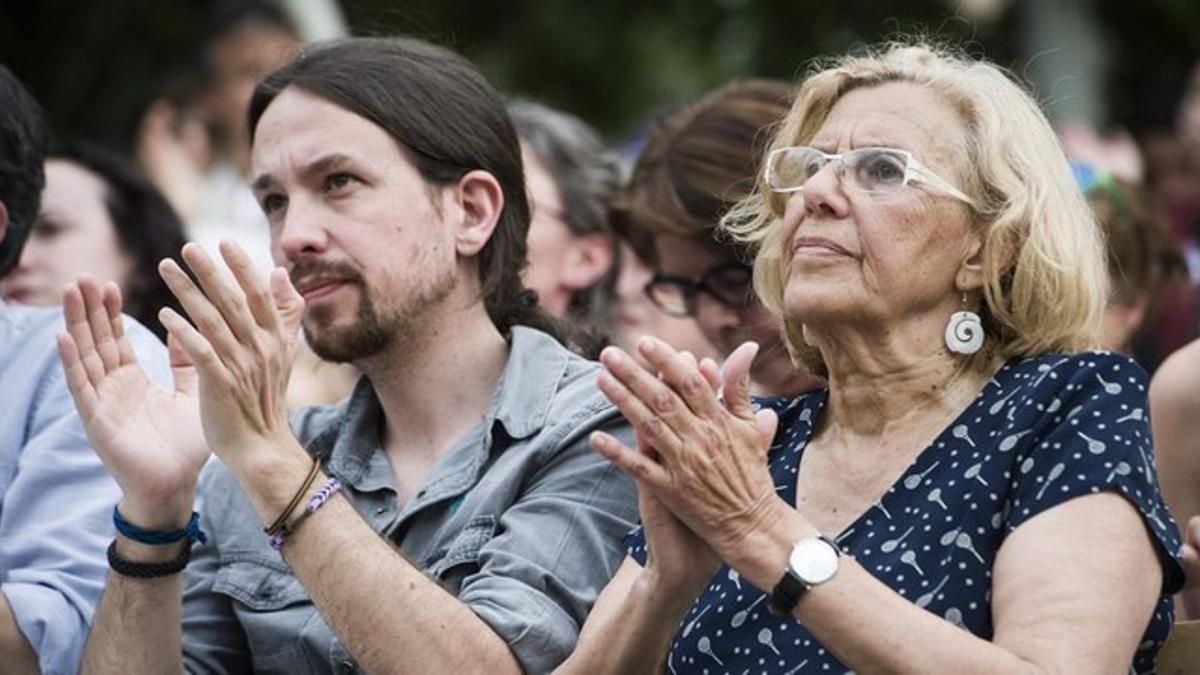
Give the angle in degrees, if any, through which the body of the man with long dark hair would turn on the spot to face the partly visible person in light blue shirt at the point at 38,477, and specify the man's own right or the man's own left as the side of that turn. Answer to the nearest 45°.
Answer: approximately 45° to the man's own right

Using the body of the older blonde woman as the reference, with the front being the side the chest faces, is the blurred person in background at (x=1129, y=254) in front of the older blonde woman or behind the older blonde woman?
behind

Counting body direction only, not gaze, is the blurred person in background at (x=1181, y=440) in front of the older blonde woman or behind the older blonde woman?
behind

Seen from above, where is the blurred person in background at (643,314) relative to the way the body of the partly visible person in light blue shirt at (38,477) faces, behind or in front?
behind

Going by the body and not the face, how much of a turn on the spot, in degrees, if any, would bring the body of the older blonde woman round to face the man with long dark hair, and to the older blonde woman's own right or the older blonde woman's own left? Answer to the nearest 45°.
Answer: approximately 45° to the older blonde woman's own right

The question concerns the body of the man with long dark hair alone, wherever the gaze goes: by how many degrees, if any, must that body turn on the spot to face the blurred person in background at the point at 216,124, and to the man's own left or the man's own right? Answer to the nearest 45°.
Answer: approximately 135° to the man's own right

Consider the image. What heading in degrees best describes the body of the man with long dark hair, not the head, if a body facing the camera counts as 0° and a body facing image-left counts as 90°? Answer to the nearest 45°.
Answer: approximately 45°

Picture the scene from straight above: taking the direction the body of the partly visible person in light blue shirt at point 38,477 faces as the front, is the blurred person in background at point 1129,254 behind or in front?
behind
